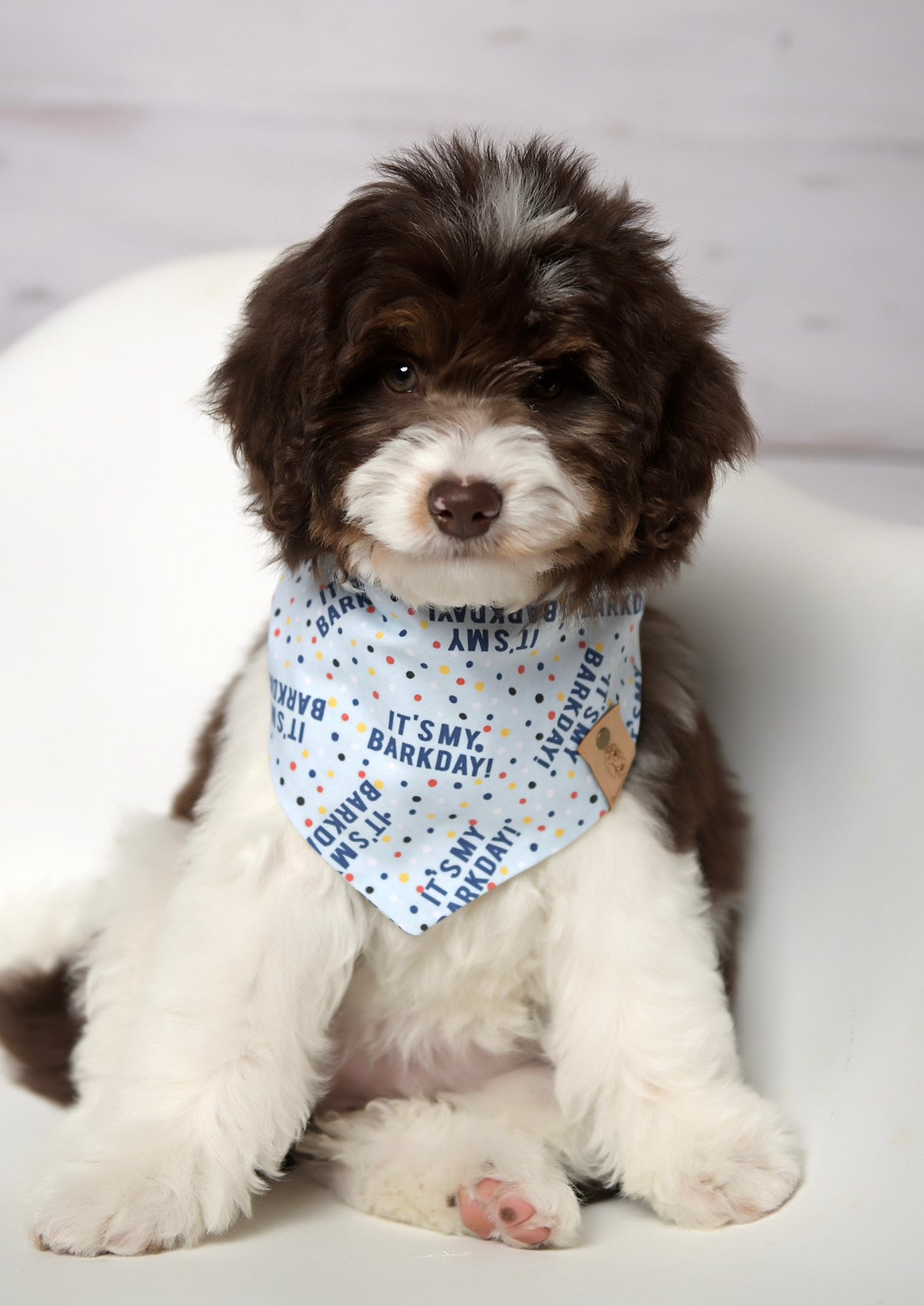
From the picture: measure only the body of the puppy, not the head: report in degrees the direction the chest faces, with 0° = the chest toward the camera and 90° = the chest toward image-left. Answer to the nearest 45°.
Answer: approximately 0°
